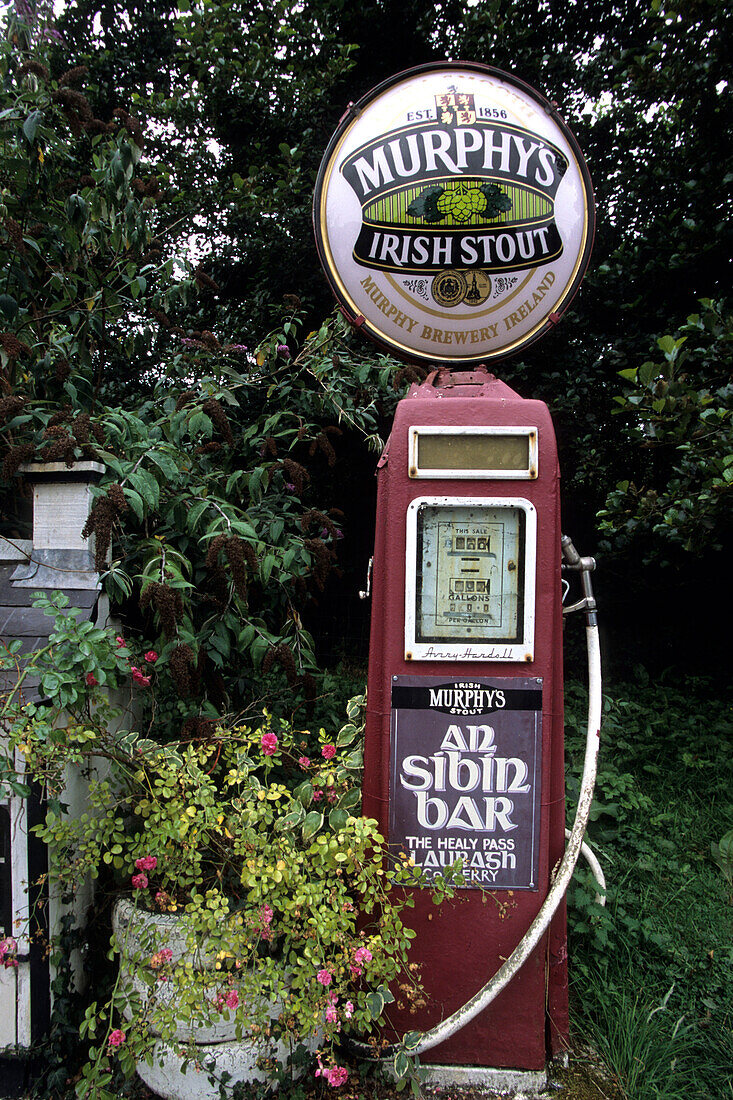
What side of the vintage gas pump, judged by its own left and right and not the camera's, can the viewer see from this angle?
front

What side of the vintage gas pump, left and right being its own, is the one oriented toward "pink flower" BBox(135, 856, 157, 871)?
right

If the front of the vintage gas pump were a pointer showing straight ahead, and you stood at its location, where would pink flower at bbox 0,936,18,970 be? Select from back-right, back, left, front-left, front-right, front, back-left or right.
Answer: right
